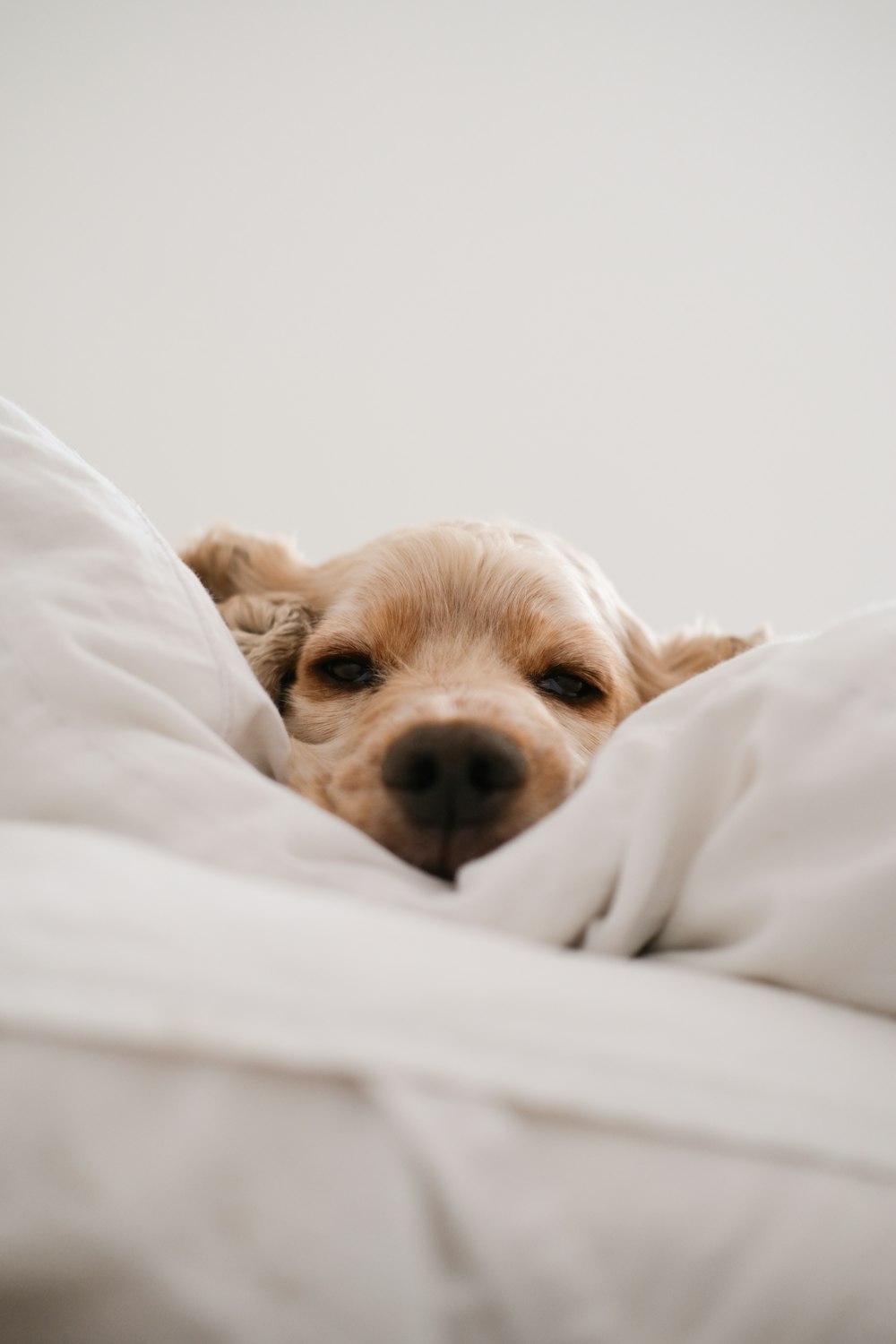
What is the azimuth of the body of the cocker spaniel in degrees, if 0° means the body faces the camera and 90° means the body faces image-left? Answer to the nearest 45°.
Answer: approximately 0°
